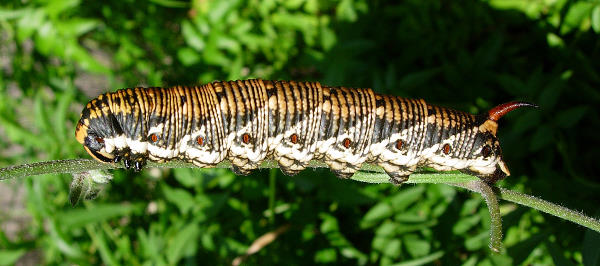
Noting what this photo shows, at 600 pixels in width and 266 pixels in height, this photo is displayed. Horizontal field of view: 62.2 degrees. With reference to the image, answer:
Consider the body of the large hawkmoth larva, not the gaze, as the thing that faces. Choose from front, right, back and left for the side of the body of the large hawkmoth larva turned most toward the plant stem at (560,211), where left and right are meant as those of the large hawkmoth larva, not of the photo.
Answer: back

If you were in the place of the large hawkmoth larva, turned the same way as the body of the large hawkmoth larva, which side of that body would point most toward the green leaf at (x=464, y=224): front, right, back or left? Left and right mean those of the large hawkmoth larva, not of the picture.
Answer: back

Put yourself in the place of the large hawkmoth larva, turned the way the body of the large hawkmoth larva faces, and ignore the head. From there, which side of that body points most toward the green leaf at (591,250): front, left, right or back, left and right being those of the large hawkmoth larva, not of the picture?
back

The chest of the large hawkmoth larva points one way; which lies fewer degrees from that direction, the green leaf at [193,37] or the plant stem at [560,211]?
the green leaf

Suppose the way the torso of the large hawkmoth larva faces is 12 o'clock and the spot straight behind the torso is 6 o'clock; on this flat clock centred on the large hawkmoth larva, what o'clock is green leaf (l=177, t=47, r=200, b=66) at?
The green leaf is roughly at 2 o'clock from the large hawkmoth larva.

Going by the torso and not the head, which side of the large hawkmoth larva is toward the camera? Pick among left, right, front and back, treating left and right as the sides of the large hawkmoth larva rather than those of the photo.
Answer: left

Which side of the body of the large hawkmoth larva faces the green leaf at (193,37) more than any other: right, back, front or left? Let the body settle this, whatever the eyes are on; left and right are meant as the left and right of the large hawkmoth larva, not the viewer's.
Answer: right
